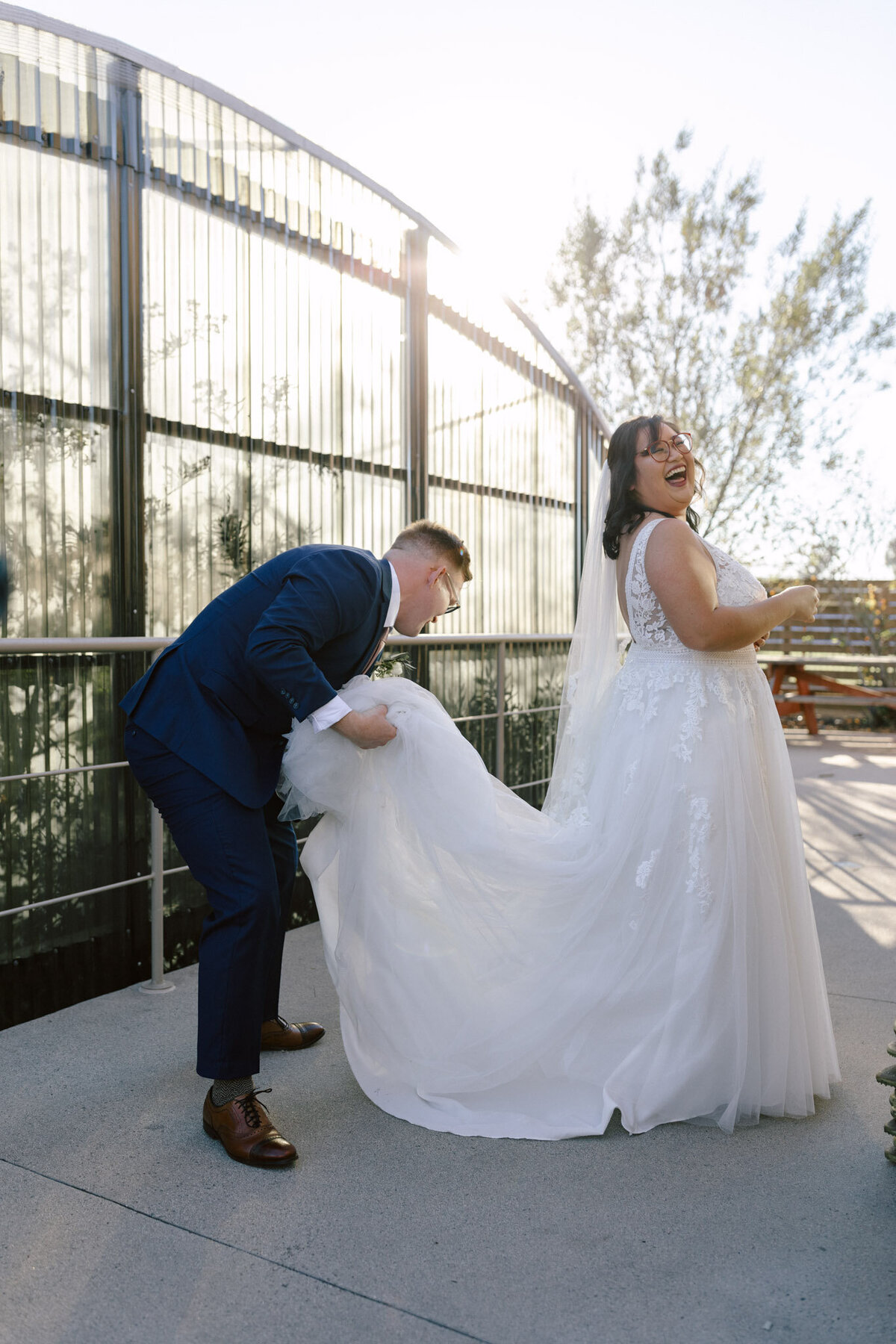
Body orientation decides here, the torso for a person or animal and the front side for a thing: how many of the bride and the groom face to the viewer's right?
2

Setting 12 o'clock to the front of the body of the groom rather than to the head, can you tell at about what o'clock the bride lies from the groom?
The bride is roughly at 12 o'clock from the groom.

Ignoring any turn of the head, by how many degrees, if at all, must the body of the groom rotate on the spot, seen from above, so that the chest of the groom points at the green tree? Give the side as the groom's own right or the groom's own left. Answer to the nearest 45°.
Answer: approximately 45° to the groom's own left

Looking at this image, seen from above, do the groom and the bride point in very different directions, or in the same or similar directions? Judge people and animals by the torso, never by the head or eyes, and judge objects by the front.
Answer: same or similar directions

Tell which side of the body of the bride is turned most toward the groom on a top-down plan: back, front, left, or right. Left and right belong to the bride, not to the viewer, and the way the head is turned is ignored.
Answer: back

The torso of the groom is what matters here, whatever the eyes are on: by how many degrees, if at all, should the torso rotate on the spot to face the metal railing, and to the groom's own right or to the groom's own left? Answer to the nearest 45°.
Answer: approximately 90° to the groom's own left

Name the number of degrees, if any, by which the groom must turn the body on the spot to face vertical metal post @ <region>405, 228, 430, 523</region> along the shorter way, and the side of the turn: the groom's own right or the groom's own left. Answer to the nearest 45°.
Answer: approximately 90° to the groom's own left

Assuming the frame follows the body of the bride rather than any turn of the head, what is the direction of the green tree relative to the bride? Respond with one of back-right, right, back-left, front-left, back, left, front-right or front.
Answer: left

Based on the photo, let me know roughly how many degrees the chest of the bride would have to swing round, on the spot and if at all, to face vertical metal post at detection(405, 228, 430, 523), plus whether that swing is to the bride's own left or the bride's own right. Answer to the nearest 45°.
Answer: approximately 90° to the bride's own left

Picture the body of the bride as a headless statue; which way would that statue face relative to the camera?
to the viewer's right

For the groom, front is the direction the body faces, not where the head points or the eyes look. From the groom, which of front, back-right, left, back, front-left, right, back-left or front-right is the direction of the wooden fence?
front-left

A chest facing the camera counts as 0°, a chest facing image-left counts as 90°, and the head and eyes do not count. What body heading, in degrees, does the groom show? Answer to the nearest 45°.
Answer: approximately 270°

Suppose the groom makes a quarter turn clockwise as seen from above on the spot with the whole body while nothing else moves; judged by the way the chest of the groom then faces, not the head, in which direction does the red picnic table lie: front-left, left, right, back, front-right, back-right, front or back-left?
back-left
